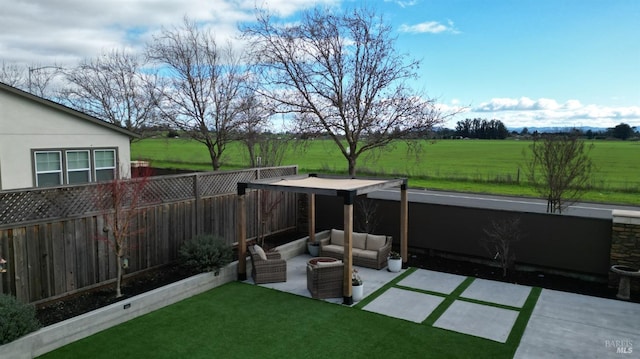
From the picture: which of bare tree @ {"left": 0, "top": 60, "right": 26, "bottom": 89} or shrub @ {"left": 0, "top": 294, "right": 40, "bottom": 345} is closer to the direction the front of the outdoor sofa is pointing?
the shrub

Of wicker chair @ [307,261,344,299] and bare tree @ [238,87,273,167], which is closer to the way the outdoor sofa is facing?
the wicker chair

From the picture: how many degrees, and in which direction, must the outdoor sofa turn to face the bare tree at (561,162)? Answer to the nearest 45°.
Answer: approximately 135° to its left

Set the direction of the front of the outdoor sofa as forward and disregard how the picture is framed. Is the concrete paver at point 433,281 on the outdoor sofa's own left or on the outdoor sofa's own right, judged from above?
on the outdoor sofa's own left

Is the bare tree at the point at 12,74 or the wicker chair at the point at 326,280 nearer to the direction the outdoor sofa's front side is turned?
the wicker chair

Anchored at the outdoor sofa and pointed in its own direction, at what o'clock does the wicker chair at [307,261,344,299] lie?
The wicker chair is roughly at 11 o'clock from the outdoor sofa.

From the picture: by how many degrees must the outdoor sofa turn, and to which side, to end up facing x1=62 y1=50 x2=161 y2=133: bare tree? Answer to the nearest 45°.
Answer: approximately 90° to its right

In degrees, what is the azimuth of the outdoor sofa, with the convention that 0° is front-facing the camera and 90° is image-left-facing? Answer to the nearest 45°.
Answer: approximately 45°

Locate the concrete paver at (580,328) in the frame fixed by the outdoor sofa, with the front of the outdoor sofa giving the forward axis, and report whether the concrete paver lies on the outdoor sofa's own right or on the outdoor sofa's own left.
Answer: on the outdoor sofa's own left
